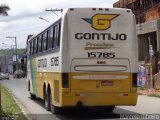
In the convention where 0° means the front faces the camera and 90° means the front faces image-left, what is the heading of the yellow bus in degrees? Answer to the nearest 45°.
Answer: approximately 180°

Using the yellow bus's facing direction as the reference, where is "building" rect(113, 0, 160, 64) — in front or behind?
in front

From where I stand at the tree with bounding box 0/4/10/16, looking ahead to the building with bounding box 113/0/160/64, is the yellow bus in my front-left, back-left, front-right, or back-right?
front-right

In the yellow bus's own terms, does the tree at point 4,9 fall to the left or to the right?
on its left

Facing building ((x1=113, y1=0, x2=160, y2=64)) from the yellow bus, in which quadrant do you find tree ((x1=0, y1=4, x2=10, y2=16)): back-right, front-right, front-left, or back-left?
back-left
